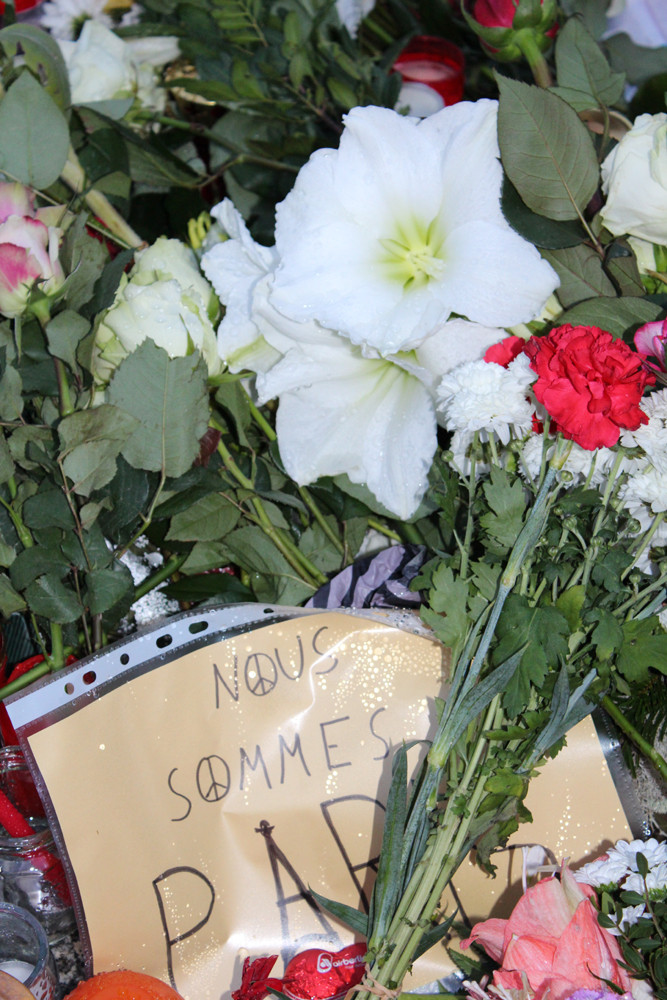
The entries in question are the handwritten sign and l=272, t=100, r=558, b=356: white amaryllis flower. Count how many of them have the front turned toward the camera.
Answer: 2

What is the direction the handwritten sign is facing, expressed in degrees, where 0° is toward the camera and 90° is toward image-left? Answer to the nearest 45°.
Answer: approximately 0°

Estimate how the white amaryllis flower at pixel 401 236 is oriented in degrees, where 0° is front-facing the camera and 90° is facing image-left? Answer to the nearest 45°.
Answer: approximately 0°
